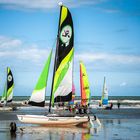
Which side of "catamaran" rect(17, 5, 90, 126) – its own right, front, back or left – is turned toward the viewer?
left
